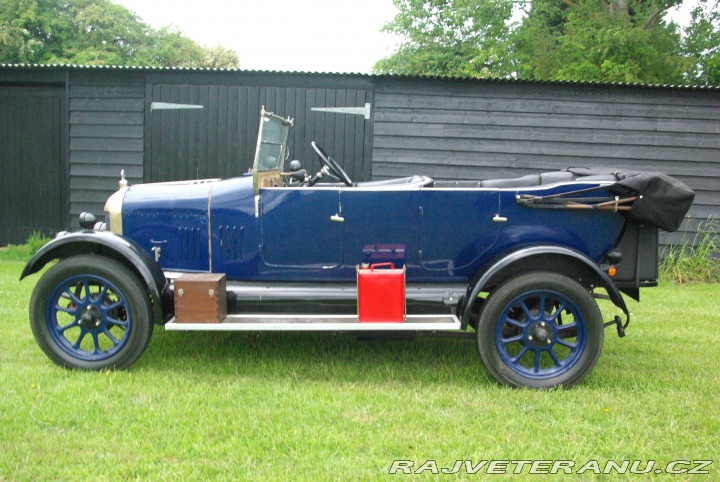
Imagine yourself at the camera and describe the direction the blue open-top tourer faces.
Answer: facing to the left of the viewer

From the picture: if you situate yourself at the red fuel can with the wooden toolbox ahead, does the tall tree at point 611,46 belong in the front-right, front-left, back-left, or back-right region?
back-right

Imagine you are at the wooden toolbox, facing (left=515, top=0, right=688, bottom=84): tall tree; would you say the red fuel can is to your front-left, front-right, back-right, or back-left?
front-right

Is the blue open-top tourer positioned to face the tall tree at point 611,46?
no
